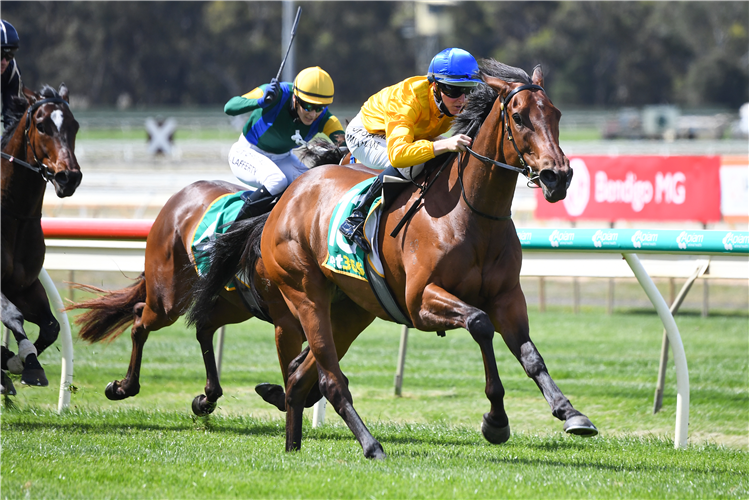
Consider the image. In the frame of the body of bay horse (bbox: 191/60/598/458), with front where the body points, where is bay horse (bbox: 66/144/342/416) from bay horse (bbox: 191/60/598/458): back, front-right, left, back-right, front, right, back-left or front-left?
back

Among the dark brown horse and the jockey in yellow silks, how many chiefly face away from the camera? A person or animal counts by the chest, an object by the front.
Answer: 0

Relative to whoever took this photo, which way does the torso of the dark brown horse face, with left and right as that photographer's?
facing the viewer and to the right of the viewer

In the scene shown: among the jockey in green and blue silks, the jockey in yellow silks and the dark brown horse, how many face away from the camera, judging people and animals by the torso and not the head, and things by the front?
0

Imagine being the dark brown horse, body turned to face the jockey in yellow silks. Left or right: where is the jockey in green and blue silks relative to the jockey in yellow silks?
left

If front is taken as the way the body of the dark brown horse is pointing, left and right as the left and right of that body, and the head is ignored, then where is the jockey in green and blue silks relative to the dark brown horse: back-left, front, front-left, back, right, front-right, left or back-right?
front-left

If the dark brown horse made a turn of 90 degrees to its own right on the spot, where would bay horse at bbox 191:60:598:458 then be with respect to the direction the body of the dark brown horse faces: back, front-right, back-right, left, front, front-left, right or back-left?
left

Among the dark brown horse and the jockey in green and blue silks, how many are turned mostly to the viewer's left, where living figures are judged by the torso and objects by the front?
0

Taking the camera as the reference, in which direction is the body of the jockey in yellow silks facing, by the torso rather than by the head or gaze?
to the viewer's right

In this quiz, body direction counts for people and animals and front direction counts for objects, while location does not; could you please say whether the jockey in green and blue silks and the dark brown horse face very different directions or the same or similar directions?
same or similar directions

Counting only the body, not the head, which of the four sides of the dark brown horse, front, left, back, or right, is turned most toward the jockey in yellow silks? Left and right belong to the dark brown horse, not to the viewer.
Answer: front

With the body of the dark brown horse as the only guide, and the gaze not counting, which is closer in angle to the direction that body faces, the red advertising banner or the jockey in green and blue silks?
the jockey in green and blue silks

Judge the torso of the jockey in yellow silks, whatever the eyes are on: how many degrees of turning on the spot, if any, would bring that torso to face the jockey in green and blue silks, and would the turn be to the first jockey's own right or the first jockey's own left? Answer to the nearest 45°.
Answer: approximately 135° to the first jockey's own left
